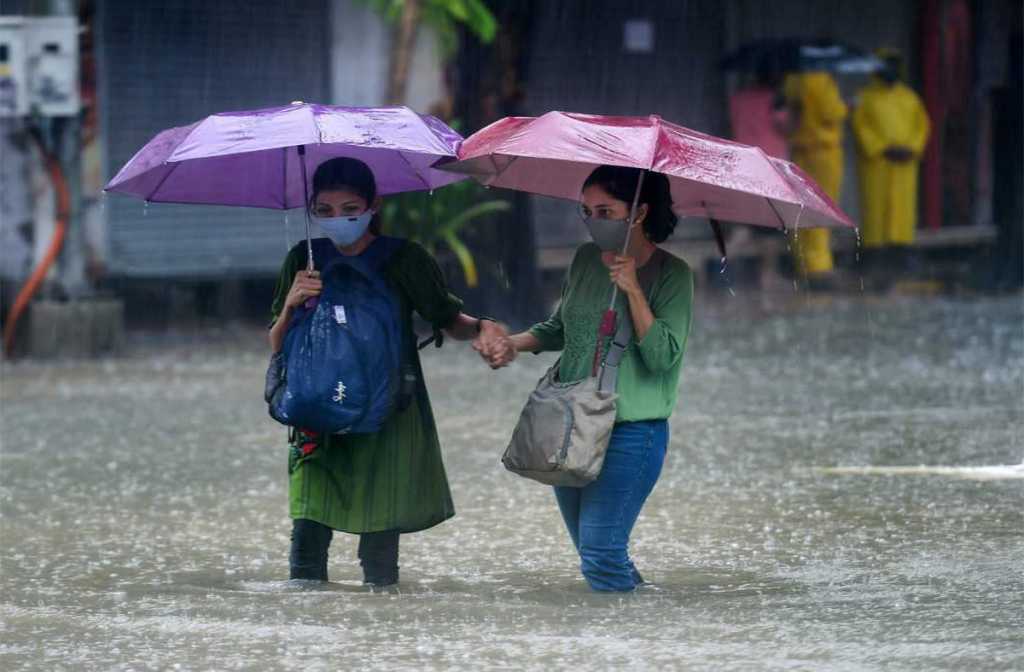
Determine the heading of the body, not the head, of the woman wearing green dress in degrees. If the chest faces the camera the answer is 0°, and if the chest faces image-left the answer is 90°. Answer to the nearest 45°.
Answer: approximately 0°

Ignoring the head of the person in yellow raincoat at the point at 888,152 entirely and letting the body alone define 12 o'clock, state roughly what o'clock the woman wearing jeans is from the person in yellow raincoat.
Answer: The woman wearing jeans is roughly at 12 o'clock from the person in yellow raincoat.

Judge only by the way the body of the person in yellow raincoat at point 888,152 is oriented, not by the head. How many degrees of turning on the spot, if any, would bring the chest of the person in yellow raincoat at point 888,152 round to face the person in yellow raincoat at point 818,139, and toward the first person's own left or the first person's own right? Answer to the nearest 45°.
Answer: approximately 45° to the first person's own right

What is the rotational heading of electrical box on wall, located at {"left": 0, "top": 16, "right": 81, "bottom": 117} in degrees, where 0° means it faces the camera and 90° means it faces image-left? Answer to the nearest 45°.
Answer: approximately 0°

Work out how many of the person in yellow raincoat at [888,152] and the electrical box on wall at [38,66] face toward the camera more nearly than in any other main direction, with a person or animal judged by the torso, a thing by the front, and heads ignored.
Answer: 2

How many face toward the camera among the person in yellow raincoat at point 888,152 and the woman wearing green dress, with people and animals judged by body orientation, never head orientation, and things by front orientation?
2
